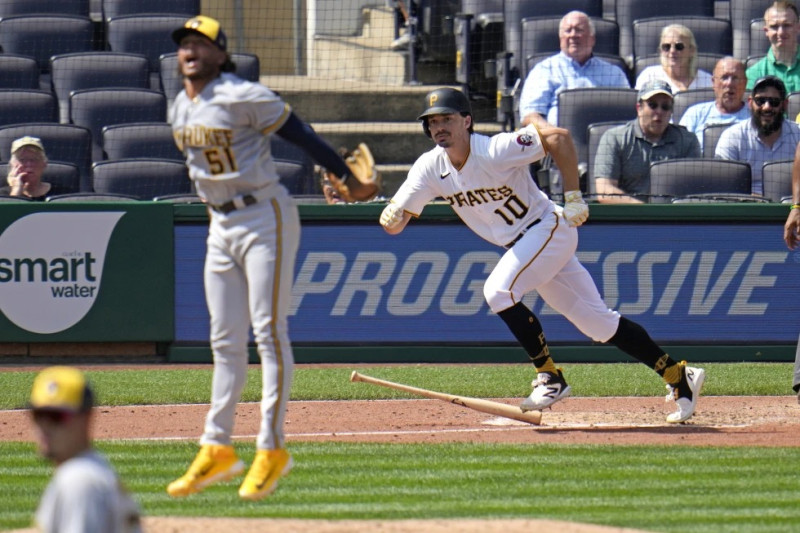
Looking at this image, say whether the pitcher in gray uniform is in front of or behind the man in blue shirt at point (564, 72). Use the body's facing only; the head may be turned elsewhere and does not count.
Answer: in front

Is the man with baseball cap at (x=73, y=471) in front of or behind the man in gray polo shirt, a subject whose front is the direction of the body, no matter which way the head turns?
in front
